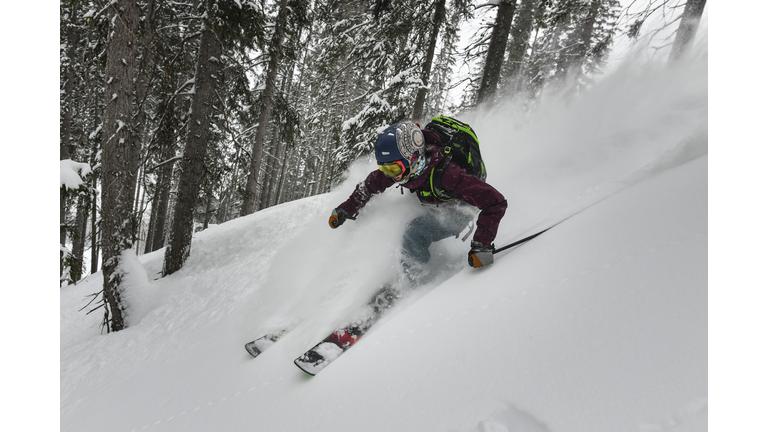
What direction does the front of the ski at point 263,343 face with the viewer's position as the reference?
facing the viewer and to the left of the viewer

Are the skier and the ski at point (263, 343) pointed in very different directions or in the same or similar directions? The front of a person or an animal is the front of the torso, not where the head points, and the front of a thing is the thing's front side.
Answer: same or similar directions

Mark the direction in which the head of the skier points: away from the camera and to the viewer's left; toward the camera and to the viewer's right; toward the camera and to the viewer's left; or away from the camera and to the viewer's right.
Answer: toward the camera and to the viewer's left

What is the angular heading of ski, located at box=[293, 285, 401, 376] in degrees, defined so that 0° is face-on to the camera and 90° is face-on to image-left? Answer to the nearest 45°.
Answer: approximately 45°

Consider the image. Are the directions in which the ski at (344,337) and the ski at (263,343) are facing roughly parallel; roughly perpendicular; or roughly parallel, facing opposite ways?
roughly parallel

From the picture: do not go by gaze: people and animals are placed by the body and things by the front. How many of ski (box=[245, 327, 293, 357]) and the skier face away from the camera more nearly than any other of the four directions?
0
